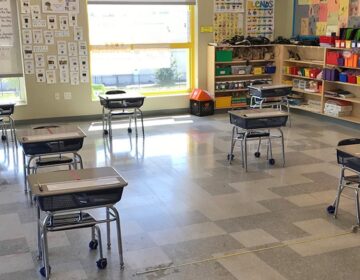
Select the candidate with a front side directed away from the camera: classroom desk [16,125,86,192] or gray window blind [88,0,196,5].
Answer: the classroom desk

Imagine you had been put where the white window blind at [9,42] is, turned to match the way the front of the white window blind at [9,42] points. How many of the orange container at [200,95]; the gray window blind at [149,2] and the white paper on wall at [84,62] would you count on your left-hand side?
3

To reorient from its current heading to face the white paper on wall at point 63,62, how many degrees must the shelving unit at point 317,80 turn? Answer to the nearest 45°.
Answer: approximately 45° to its right

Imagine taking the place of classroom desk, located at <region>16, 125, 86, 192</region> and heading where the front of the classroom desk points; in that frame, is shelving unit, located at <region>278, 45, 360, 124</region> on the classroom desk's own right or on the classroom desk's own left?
on the classroom desk's own right

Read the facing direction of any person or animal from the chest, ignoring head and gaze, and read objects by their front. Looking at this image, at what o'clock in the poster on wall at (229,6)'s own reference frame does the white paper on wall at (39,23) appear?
The white paper on wall is roughly at 2 o'clock from the poster on wall.

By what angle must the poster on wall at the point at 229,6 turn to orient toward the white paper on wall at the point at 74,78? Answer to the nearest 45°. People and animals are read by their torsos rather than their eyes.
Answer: approximately 45° to its right

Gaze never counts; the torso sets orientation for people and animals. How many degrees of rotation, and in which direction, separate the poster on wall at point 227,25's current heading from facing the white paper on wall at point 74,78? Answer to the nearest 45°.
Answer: approximately 45° to its right

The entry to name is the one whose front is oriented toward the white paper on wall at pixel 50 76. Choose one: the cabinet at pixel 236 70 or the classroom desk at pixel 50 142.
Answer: the classroom desk

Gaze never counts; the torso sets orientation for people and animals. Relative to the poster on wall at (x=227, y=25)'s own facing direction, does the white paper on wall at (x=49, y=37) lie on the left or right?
on its right

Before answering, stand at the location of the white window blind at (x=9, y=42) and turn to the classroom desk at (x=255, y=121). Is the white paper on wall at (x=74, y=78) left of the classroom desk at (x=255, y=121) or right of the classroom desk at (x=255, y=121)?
left

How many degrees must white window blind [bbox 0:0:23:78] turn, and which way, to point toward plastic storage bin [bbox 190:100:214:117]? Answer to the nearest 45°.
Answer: approximately 90° to its left
